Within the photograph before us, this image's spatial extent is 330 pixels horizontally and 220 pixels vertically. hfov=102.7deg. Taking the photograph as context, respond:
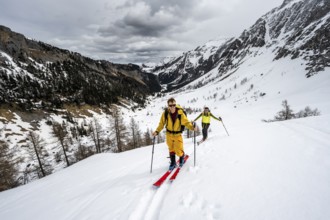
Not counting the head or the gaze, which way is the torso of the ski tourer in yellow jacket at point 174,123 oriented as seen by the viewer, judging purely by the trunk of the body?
toward the camera
